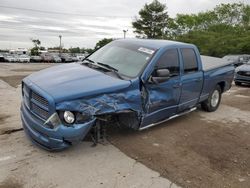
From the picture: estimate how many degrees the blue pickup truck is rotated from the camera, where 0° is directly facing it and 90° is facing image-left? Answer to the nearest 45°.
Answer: approximately 45°

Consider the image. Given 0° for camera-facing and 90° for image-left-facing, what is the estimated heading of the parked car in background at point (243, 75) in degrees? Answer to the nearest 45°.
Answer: approximately 45°

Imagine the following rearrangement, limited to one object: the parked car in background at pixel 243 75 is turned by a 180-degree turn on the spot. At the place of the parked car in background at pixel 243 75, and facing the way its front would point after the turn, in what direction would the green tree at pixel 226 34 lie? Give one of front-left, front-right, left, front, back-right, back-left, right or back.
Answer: front-left

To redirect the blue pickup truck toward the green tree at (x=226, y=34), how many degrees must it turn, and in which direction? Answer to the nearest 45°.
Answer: approximately 135° to its right

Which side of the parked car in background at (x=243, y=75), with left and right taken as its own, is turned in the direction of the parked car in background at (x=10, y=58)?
right

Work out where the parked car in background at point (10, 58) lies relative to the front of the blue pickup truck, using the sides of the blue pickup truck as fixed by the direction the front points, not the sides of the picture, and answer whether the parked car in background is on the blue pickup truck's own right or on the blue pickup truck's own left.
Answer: on the blue pickup truck's own right
